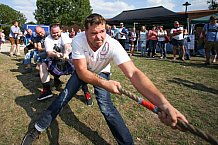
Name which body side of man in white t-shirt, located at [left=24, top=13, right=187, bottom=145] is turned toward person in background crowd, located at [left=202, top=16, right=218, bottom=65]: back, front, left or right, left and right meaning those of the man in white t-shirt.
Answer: left

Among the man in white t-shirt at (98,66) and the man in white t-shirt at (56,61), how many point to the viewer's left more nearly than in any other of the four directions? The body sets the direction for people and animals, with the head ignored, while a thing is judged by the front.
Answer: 0

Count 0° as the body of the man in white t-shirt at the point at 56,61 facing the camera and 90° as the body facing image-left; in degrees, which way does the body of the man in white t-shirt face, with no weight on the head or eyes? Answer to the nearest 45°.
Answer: approximately 0°

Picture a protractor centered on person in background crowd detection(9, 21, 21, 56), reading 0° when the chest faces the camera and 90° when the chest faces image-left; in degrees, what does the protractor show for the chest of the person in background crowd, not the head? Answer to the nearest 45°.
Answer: approximately 315°

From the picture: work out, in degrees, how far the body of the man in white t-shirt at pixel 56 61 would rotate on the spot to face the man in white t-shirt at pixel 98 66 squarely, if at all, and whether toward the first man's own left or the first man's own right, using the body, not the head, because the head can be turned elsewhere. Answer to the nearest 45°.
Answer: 0° — they already face them

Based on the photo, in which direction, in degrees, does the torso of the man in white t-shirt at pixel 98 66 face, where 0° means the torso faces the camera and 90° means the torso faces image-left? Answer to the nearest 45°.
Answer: approximately 315°

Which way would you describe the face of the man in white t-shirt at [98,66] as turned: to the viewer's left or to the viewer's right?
to the viewer's right

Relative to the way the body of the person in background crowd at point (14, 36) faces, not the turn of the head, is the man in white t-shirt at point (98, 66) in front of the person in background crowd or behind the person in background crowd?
in front
